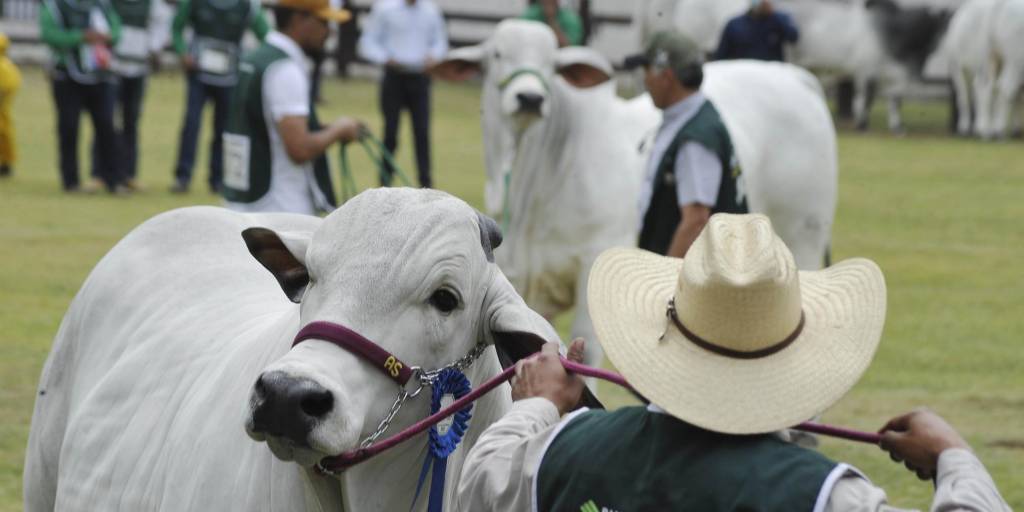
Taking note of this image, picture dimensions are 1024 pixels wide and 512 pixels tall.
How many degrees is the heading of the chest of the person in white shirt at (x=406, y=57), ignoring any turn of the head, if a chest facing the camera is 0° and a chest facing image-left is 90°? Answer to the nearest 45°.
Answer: approximately 0°

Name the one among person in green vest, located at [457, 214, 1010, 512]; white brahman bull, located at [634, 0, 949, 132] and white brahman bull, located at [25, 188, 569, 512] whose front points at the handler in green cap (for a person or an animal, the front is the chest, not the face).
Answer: the person in green vest

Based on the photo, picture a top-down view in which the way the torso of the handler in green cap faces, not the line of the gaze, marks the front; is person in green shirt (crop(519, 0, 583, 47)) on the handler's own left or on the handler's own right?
on the handler's own right

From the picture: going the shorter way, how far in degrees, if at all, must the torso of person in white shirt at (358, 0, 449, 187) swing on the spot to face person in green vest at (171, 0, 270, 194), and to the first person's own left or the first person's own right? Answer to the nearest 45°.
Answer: approximately 90° to the first person's own right

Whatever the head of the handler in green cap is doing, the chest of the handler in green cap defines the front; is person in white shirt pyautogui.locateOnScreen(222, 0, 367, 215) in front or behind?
in front

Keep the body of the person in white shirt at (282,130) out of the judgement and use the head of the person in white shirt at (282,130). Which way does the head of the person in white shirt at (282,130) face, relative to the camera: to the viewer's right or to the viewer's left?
to the viewer's right

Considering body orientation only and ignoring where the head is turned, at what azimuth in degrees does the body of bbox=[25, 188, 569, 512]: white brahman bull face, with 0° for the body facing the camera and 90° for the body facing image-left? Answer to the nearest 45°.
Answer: approximately 315°

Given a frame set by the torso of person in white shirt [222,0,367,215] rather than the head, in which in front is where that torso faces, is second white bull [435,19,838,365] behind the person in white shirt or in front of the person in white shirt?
in front

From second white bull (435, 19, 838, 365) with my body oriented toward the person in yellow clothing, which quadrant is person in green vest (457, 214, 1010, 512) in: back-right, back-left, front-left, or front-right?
back-left

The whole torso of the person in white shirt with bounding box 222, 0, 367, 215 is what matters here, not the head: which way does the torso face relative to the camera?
to the viewer's right

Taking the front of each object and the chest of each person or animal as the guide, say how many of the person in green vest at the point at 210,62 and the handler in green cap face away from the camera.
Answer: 0

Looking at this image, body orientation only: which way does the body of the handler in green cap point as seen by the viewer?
to the viewer's left
